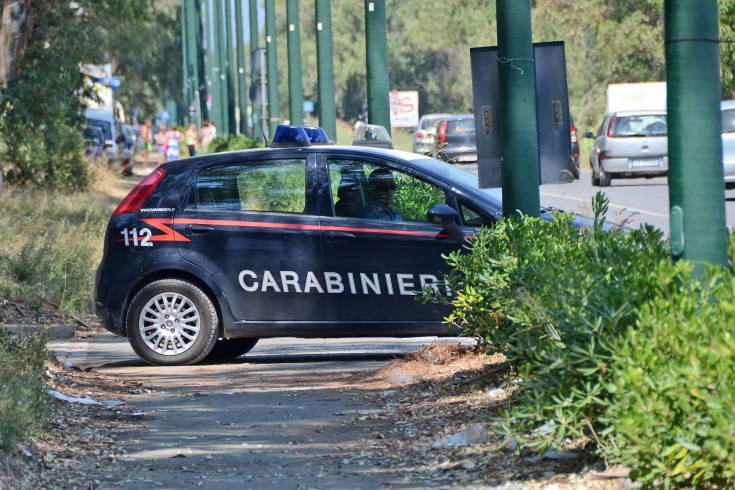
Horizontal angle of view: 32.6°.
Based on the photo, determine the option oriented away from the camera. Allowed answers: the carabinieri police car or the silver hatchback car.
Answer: the silver hatchback car

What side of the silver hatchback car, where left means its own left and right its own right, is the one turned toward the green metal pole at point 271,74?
left

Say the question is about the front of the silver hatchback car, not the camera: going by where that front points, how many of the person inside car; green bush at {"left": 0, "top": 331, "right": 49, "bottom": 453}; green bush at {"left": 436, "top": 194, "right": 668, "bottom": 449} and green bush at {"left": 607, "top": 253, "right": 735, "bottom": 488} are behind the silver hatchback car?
4

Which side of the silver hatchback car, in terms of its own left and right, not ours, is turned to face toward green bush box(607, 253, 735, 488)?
back

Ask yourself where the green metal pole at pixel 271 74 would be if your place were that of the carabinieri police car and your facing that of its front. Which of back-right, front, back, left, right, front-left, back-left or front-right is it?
left

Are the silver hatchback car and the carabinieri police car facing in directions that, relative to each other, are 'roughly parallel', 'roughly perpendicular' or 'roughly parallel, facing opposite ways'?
roughly perpendicular

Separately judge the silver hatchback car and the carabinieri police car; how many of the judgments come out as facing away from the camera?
1

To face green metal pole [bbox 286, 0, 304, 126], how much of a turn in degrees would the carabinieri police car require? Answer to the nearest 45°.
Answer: approximately 90° to its left

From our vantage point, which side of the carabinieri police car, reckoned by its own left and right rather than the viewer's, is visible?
right

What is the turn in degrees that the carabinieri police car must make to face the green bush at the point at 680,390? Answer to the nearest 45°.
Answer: approximately 90° to its right

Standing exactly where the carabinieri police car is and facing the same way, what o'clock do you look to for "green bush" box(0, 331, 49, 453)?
The green bush is roughly at 4 o'clock from the carabinieri police car.

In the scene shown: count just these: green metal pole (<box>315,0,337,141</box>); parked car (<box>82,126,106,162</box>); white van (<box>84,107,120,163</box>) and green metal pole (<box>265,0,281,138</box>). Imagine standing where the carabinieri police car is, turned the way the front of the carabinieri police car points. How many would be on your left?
4

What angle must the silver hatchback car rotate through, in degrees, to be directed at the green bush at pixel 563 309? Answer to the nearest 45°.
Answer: approximately 180°

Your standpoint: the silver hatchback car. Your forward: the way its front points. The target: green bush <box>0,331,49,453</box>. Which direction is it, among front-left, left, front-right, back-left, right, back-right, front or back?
back

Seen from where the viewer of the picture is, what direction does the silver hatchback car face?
facing away from the viewer
